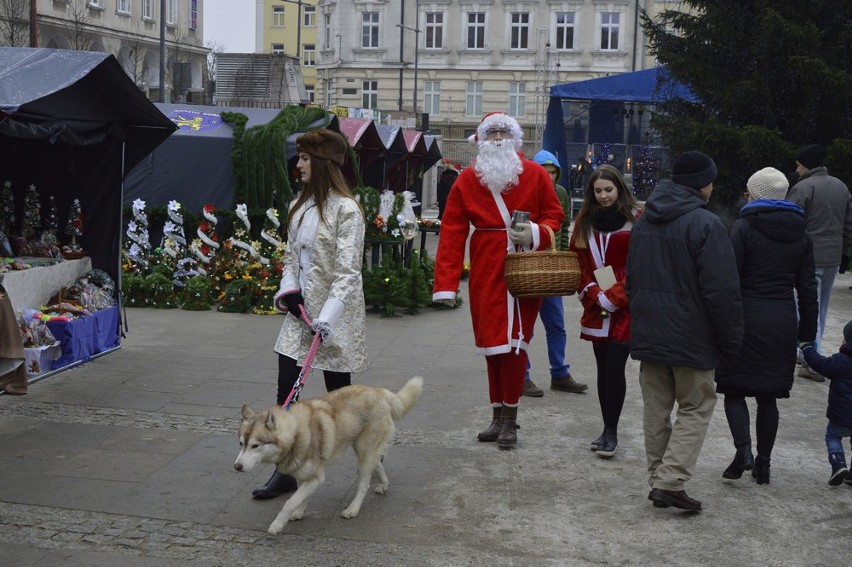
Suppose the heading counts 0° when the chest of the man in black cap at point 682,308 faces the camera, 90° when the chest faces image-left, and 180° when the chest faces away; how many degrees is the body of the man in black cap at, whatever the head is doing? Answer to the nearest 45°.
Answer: approximately 225°

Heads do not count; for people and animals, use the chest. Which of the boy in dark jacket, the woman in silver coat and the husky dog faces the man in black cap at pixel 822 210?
the boy in dark jacket

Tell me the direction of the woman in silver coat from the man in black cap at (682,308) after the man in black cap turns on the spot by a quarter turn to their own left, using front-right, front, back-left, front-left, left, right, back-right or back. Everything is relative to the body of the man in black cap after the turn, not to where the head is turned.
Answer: front-left

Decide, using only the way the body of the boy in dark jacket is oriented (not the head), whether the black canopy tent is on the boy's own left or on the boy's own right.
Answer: on the boy's own left

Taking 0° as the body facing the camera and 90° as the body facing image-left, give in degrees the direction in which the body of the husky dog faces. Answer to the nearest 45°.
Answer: approximately 45°

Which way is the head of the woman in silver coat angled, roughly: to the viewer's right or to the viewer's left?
to the viewer's left

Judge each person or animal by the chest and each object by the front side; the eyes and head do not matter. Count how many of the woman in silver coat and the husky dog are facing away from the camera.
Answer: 0

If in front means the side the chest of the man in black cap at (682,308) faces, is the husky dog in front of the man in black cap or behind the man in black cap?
behind

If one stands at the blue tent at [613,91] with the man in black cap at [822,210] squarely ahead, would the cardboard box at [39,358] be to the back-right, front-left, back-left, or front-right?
front-right

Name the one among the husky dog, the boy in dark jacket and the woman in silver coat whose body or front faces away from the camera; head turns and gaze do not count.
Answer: the boy in dark jacket

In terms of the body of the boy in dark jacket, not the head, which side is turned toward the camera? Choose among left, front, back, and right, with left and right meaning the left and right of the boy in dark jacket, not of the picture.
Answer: back

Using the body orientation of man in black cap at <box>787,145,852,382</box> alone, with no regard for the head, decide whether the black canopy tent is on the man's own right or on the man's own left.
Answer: on the man's own left

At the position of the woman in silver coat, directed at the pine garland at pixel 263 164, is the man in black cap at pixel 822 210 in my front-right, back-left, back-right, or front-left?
front-right
